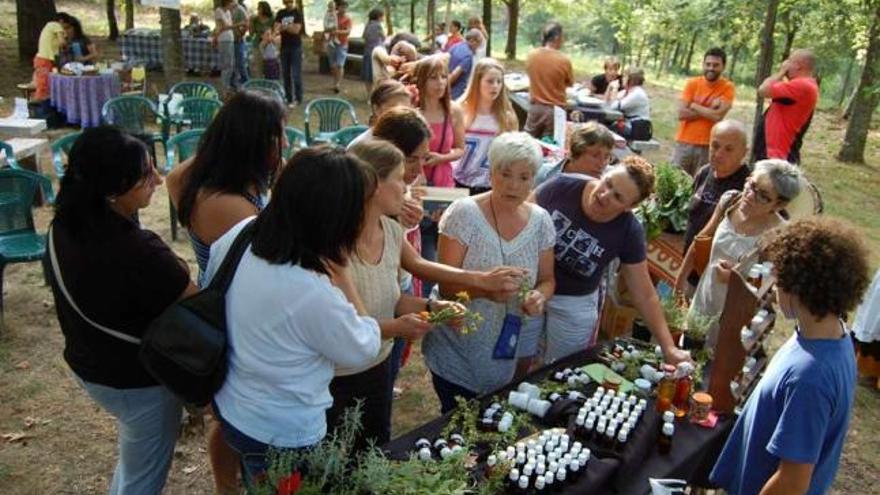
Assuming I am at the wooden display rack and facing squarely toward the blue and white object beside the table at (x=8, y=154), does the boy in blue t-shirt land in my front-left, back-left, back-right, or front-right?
back-left

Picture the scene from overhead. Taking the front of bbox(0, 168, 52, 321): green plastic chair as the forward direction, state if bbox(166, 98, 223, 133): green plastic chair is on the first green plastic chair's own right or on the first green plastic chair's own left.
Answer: on the first green plastic chair's own left

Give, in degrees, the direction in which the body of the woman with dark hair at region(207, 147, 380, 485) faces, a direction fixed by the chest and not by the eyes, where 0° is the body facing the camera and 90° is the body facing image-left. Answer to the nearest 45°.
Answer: approximately 225°

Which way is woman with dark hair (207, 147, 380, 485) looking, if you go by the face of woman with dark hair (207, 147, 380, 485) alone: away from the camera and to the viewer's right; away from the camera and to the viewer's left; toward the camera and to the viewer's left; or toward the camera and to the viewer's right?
away from the camera and to the viewer's right

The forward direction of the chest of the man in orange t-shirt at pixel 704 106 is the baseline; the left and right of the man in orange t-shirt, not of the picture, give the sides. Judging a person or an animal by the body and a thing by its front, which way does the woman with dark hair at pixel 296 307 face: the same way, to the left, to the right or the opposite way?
the opposite way

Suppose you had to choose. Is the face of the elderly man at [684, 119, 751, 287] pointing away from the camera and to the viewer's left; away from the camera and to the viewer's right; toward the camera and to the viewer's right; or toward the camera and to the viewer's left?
toward the camera and to the viewer's left

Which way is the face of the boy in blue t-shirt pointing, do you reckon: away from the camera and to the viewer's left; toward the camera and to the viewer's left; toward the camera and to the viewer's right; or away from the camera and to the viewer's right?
away from the camera and to the viewer's left

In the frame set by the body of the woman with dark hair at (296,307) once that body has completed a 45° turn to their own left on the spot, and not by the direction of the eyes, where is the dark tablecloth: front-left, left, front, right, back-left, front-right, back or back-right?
right

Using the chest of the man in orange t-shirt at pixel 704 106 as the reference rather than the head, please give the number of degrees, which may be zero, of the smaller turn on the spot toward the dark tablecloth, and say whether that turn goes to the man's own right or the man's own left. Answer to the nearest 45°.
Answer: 0° — they already face it
